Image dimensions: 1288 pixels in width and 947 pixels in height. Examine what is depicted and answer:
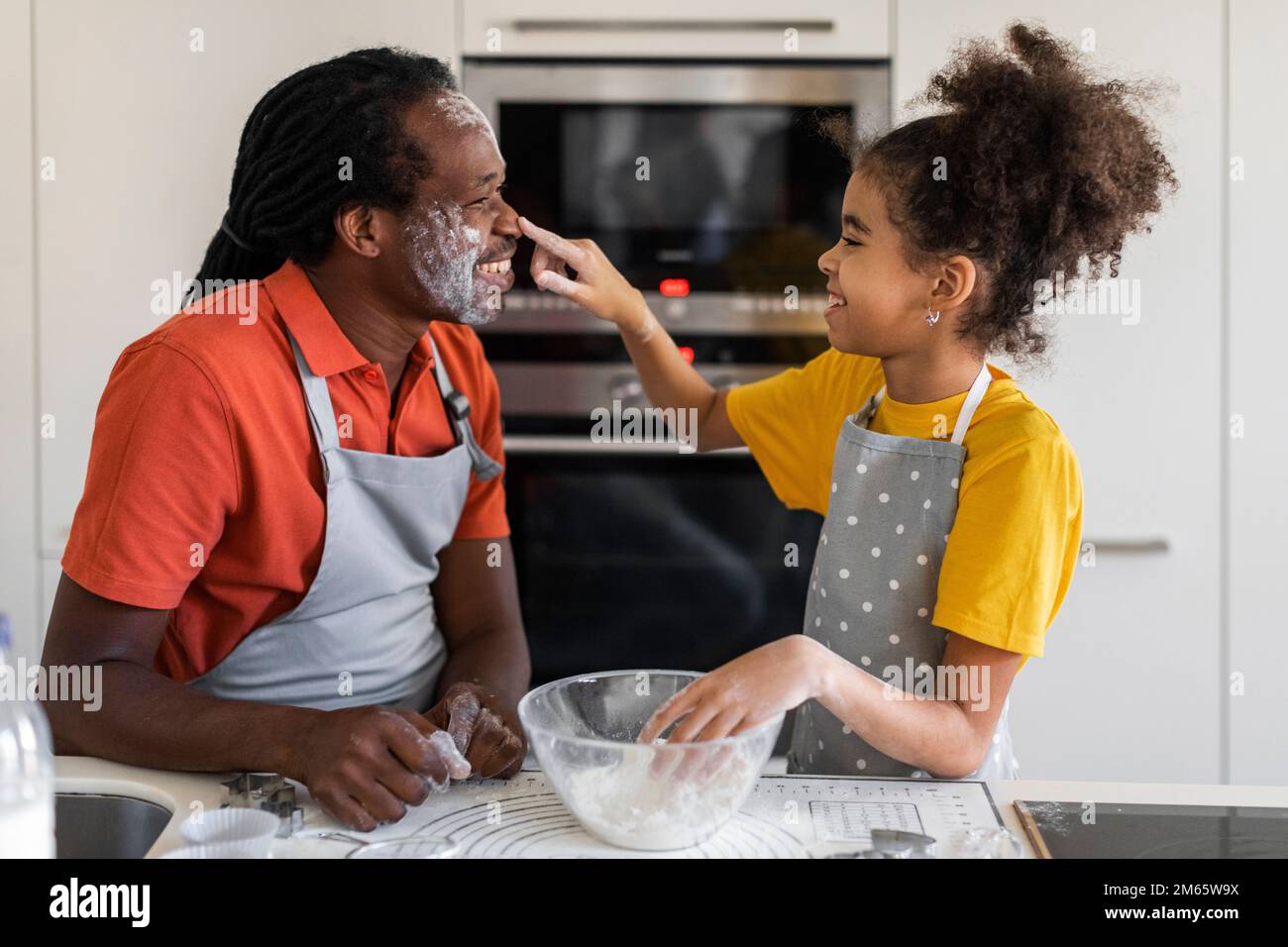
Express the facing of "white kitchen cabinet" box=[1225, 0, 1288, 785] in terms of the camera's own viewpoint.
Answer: facing the viewer

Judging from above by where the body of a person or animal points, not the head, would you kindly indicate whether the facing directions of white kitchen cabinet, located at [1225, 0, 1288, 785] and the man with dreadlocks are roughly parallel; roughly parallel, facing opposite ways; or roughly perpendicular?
roughly perpendicular

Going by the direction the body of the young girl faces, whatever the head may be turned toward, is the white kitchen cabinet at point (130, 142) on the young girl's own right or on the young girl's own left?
on the young girl's own right

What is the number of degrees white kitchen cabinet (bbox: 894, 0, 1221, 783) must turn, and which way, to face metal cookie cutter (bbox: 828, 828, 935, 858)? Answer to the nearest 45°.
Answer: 0° — it already faces it

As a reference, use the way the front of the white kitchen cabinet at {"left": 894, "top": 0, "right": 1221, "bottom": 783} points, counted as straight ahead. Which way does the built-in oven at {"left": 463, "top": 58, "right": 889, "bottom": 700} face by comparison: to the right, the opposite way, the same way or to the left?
the same way

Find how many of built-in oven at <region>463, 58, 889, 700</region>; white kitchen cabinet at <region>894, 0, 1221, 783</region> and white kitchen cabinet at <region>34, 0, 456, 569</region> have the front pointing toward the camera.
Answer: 3

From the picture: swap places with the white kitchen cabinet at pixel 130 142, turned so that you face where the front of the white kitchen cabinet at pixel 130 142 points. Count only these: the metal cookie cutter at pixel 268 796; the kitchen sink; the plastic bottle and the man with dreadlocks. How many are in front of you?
4

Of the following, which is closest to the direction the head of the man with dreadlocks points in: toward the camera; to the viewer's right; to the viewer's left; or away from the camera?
to the viewer's right

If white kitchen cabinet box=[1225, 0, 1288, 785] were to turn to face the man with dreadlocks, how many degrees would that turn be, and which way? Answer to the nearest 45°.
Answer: approximately 45° to its right

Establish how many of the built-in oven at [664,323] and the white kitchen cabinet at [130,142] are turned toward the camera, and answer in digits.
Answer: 2

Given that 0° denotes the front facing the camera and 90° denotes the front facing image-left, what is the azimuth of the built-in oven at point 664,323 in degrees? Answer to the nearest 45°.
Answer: approximately 0°

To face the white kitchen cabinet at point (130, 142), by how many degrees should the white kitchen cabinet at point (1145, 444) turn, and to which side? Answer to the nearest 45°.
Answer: approximately 90° to its right

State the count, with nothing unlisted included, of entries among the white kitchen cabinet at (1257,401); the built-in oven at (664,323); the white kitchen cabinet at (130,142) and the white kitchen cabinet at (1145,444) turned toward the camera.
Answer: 4

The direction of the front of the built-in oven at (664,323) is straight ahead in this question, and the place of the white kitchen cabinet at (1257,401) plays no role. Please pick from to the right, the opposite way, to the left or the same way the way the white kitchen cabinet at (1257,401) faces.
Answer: the same way

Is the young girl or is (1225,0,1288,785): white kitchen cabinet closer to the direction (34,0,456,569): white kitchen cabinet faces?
the young girl
